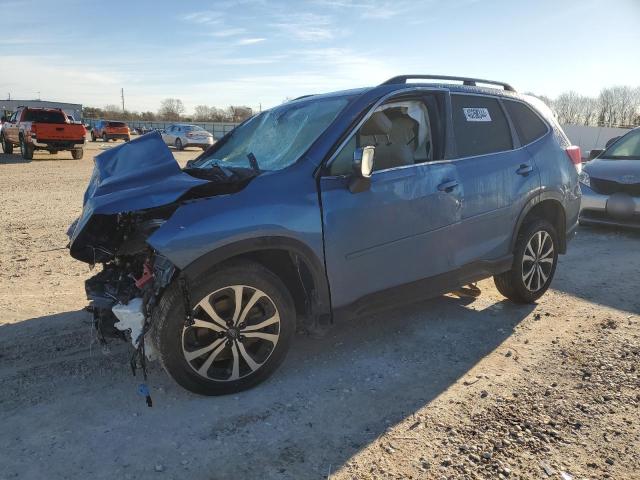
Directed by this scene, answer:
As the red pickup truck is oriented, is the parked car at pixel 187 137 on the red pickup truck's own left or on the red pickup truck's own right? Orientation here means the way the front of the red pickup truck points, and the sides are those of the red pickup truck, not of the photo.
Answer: on the red pickup truck's own right

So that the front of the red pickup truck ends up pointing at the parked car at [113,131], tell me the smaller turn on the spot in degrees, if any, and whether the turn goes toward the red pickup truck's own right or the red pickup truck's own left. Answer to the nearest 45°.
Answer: approximately 45° to the red pickup truck's own right

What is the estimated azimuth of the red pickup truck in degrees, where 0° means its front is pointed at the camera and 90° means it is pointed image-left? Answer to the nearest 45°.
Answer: approximately 135°

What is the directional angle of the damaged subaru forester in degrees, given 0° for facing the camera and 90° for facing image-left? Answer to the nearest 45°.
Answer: approximately 45°

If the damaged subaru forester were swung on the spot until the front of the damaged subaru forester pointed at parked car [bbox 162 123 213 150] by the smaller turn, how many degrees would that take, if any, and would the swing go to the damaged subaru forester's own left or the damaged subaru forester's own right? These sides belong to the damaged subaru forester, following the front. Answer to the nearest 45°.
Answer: approximately 135° to the damaged subaru forester's own right

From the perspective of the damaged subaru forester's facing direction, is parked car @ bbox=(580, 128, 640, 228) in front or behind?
behind

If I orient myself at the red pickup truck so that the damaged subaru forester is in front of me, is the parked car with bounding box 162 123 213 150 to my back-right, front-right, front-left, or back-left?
back-left

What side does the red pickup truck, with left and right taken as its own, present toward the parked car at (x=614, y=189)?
back

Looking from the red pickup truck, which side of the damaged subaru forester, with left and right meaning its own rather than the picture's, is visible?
right

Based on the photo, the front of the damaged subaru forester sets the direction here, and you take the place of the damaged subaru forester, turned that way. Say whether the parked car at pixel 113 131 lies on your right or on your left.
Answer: on your right
